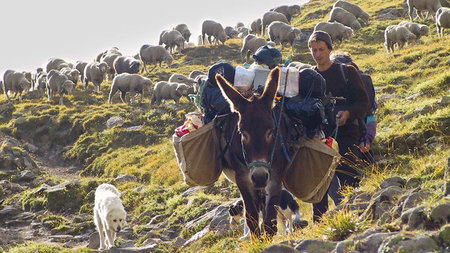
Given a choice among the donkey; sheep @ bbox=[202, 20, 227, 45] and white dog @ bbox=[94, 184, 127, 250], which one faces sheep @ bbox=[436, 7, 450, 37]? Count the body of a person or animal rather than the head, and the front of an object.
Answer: sheep @ bbox=[202, 20, 227, 45]

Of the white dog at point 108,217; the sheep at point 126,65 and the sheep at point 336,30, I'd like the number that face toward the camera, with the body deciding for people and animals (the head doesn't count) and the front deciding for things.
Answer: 1

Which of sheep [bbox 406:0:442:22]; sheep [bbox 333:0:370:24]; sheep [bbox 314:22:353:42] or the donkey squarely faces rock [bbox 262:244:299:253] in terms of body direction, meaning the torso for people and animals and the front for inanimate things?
the donkey
